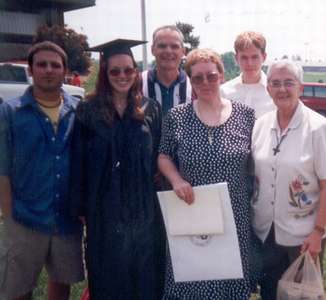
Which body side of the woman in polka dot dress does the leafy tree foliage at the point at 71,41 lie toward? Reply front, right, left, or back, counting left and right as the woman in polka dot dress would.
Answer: back

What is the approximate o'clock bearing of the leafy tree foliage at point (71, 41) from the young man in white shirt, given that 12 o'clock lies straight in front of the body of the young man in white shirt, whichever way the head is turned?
The leafy tree foliage is roughly at 5 o'clock from the young man in white shirt.

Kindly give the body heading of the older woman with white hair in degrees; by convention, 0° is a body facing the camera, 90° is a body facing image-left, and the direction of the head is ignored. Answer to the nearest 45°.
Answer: approximately 45°

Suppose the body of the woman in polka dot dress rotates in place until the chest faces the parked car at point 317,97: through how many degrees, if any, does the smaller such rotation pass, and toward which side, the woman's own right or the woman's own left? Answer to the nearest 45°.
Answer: approximately 180°

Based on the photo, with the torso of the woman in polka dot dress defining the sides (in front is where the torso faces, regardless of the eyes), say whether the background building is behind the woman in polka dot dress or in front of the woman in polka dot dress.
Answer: behind

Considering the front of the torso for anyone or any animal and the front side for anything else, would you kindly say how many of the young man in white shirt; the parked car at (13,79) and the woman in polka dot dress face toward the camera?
2

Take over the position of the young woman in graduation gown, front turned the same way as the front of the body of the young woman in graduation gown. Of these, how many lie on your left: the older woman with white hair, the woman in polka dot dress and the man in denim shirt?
2

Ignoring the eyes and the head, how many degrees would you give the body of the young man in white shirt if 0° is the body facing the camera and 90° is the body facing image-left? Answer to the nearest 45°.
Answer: approximately 0°
